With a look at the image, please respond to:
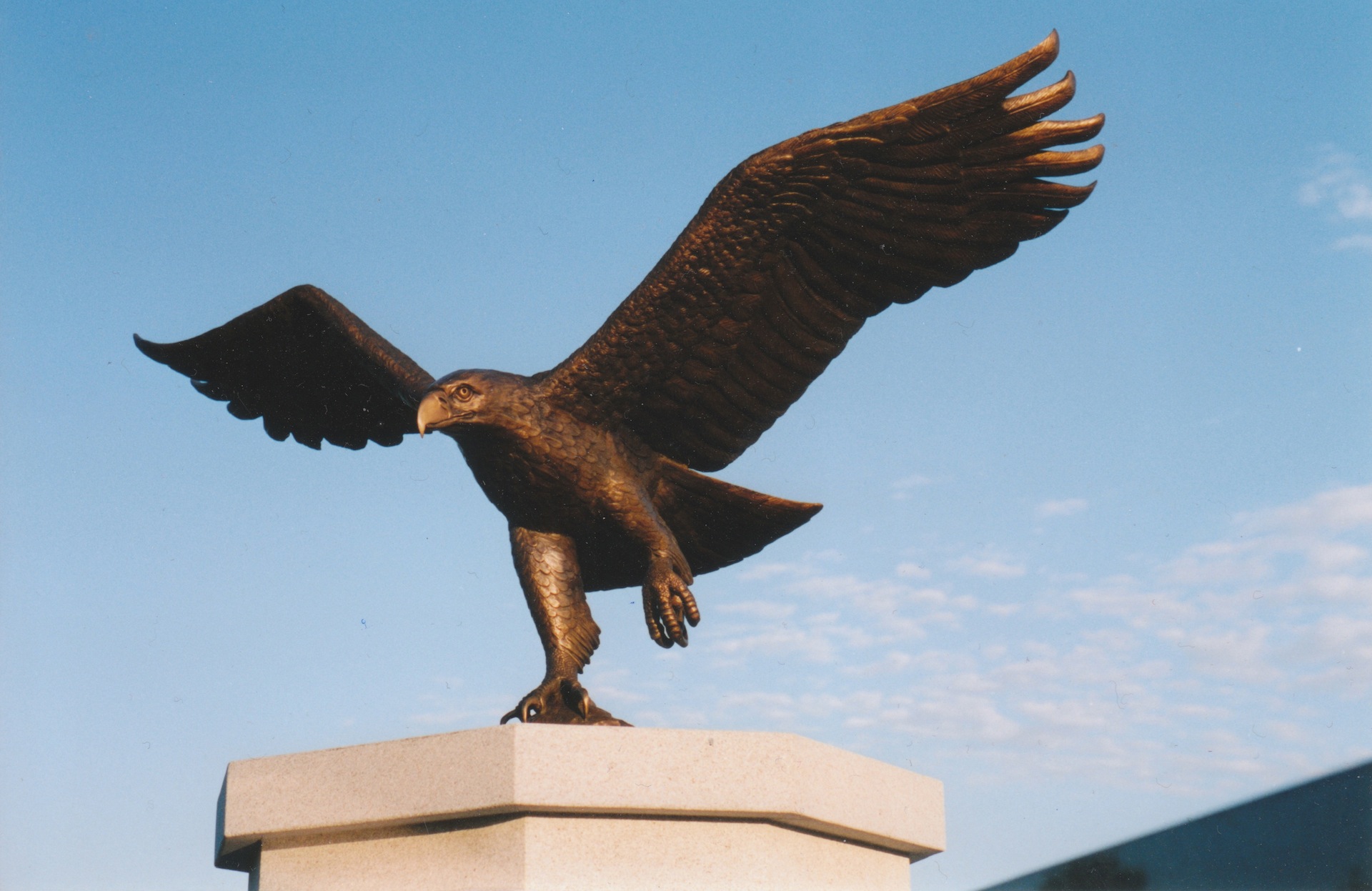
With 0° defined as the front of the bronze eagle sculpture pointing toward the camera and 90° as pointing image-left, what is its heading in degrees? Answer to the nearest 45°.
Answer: approximately 45°
